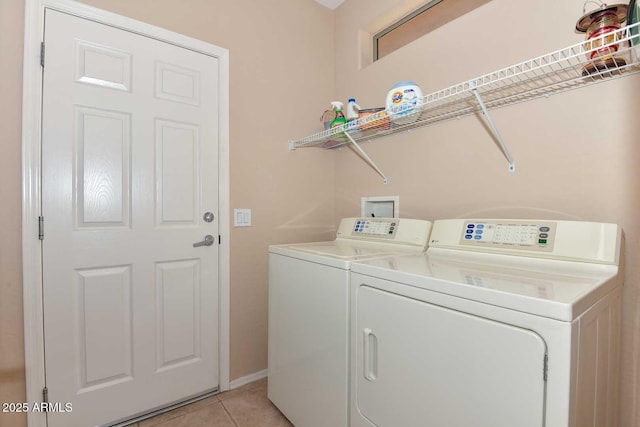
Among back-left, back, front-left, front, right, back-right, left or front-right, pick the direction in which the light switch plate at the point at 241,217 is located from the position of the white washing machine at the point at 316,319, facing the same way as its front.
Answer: right

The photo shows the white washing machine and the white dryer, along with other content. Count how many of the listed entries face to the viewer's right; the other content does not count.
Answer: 0

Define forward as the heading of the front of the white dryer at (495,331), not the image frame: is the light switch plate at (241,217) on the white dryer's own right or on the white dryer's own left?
on the white dryer's own right

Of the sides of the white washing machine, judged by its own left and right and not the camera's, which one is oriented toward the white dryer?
left

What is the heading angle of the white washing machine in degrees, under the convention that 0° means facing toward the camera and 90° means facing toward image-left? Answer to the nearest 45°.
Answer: approximately 45°
